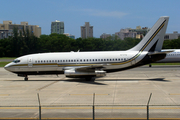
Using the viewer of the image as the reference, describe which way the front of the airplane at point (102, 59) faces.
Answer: facing to the left of the viewer

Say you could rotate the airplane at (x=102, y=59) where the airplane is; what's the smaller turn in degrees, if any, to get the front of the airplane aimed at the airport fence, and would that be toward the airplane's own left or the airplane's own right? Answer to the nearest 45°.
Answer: approximately 90° to the airplane's own left
